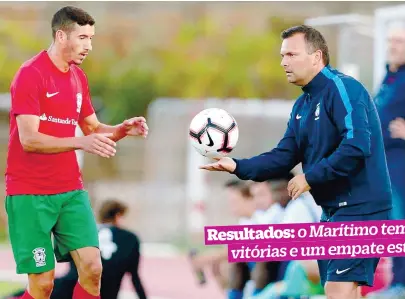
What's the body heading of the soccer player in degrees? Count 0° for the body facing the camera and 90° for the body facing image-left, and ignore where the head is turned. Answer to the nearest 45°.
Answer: approximately 315°

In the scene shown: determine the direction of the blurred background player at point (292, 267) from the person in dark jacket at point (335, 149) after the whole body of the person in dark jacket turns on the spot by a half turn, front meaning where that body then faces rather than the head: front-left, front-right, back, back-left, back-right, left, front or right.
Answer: front-left

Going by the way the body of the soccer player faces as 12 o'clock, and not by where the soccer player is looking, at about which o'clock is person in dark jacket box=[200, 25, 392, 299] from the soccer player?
The person in dark jacket is roughly at 11 o'clock from the soccer player.

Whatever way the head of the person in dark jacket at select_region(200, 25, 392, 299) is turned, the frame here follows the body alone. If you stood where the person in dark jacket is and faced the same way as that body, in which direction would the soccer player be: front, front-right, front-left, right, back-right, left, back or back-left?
front-right

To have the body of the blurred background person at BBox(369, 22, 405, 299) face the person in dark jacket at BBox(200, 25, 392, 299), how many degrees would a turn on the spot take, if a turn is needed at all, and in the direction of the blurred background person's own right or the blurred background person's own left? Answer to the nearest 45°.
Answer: approximately 45° to the blurred background person's own left

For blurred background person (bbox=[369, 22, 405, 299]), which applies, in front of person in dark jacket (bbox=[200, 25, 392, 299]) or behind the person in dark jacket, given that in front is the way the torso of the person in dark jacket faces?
behind

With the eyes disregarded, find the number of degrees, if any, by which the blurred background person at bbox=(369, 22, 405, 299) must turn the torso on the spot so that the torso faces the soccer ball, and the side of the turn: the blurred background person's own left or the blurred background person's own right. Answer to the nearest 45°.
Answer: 0° — they already face it
